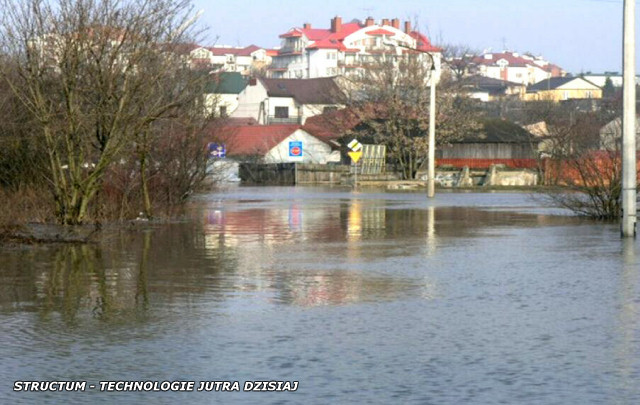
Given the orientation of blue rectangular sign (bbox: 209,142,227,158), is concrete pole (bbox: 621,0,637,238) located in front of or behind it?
in front

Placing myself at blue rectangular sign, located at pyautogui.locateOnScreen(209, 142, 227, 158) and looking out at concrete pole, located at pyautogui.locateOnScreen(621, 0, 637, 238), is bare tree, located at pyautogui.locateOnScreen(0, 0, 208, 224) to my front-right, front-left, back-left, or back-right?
front-right

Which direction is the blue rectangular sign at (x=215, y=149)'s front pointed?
toward the camera

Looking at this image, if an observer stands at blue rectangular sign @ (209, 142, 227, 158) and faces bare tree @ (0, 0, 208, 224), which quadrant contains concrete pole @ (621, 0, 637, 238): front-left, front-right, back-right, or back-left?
front-left

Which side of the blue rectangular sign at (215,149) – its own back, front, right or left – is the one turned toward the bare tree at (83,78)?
front
